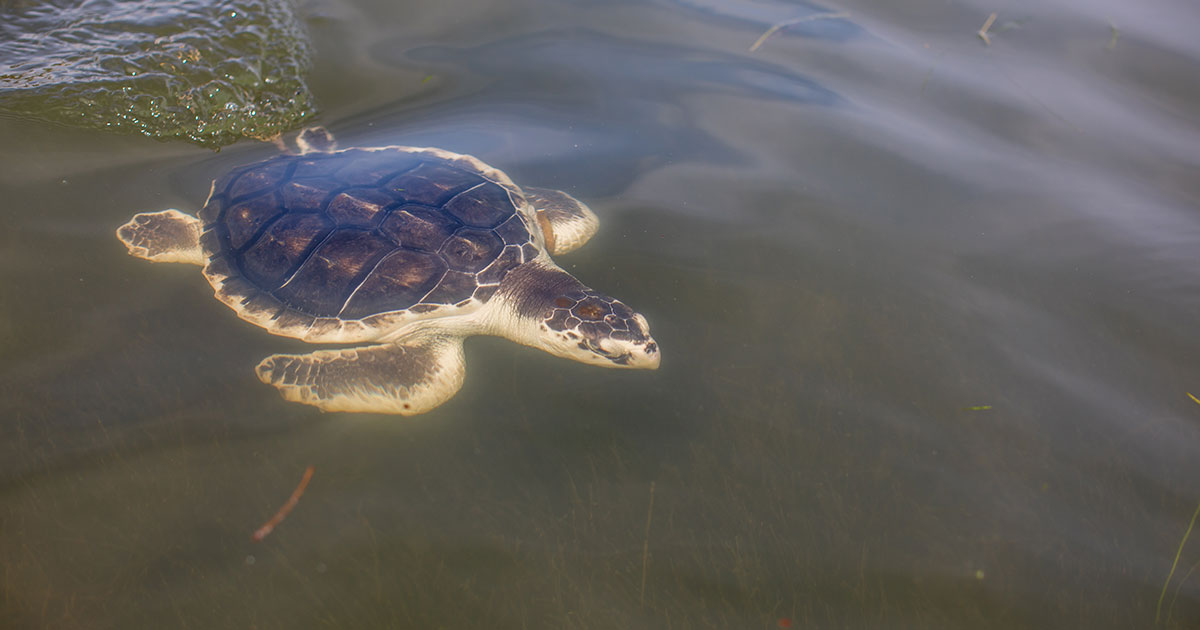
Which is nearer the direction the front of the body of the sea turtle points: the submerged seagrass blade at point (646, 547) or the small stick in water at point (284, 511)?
the submerged seagrass blade

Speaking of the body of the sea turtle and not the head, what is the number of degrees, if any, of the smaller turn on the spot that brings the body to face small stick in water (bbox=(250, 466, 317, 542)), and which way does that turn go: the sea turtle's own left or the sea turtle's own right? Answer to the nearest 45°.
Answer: approximately 45° to the sea turtle's own right

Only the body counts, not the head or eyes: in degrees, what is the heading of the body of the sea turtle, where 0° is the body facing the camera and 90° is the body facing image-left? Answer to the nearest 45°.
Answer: approximately 315°

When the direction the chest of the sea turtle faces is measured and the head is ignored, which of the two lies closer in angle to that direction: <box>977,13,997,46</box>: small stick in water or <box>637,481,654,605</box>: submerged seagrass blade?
the submerged seagrass blade

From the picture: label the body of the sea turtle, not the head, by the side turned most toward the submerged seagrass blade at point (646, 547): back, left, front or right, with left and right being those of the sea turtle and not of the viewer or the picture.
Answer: front

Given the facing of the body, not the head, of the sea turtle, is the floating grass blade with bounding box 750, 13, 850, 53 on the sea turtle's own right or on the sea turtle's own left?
on the sea turtle's own left

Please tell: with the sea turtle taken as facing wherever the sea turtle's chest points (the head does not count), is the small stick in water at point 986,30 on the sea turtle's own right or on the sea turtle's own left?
on the sea turtle's own left

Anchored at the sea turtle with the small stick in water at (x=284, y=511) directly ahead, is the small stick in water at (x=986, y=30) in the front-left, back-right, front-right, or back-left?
back-left
